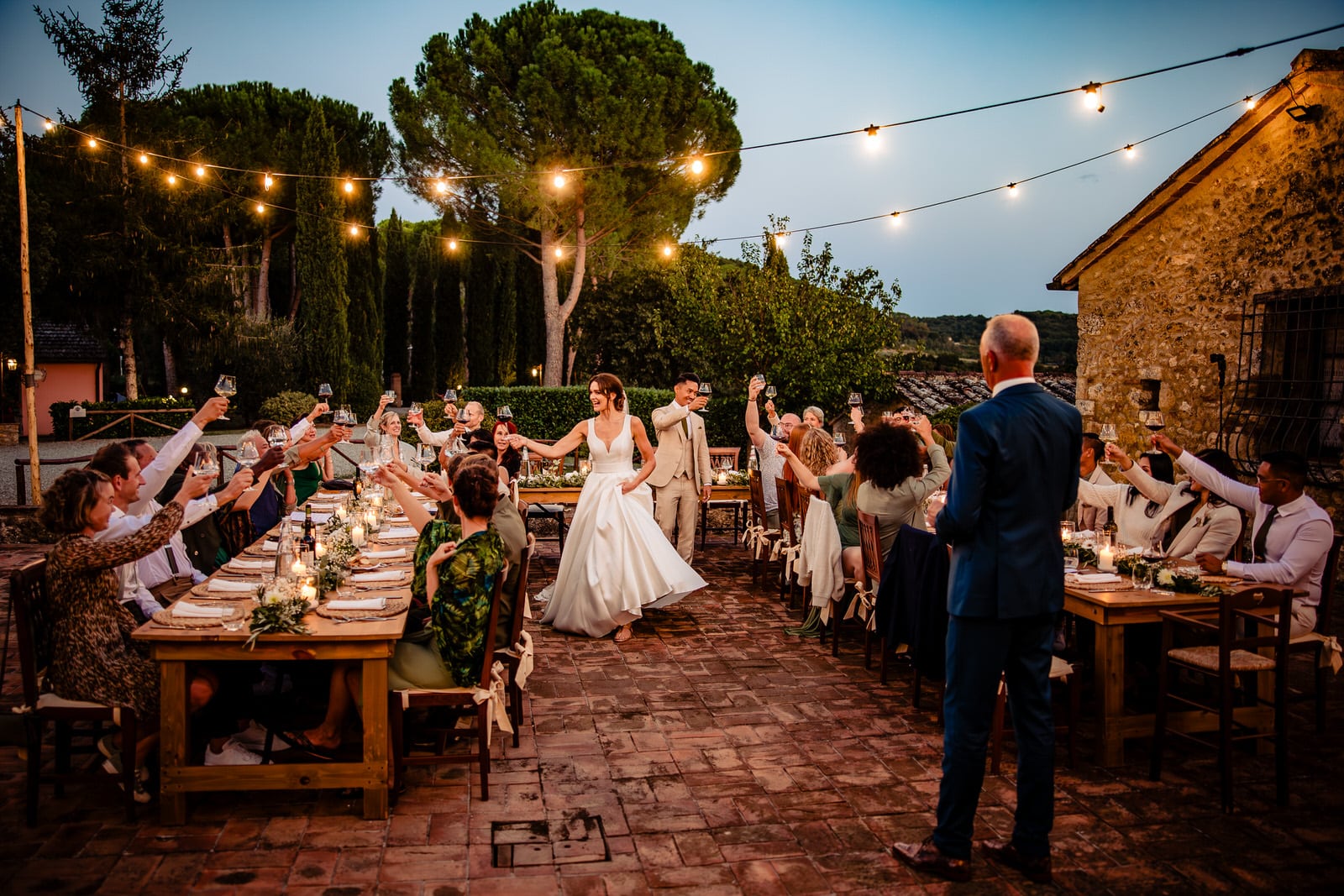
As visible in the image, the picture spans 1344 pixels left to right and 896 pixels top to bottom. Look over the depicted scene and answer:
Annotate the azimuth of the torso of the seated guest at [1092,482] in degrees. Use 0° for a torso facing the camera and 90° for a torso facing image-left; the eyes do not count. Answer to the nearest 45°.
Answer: approximately 90°

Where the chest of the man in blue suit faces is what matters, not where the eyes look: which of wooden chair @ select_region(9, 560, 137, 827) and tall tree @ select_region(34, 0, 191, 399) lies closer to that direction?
the tall tree

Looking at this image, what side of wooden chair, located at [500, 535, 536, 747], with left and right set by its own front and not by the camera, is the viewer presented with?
left

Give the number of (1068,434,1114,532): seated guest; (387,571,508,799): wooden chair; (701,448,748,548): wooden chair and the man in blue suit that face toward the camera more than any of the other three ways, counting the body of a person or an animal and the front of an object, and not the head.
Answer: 1

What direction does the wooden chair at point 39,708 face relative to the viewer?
to the viewer's right

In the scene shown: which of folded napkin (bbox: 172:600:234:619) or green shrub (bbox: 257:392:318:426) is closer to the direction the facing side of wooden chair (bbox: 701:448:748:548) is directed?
the folded napkin

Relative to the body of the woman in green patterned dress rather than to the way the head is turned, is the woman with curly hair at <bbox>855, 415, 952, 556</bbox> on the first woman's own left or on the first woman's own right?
on the first woman's own right

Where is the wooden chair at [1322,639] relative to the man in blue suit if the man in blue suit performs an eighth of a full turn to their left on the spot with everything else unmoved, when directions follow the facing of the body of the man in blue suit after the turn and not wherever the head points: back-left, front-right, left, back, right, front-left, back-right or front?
back-right

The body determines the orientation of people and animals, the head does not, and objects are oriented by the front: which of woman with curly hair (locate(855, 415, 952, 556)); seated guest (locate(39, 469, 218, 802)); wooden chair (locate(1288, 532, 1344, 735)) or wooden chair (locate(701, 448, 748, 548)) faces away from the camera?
the woman with curly hair

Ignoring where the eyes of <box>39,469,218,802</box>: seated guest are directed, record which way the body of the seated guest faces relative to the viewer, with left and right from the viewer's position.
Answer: facing to the right of the viewer

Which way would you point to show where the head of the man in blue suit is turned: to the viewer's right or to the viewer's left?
to the viewer's left

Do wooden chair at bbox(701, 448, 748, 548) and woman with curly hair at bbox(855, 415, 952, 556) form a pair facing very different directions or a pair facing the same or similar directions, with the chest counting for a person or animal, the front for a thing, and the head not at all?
very different directions

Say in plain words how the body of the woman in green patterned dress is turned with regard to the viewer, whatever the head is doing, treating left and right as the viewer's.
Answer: facing away from the viewer and to the left of the viewer

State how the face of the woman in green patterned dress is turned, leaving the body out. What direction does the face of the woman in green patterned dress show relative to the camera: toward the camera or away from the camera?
away from the camera

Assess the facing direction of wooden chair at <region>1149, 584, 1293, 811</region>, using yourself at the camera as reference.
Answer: facing away from the viewer and to the left of the viewer

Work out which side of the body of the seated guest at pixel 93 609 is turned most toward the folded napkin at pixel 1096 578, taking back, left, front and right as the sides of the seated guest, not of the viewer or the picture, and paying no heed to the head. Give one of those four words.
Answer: front

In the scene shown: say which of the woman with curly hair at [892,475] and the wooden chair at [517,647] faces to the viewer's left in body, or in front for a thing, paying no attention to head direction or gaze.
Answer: the wooden chair
